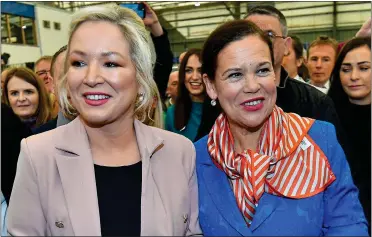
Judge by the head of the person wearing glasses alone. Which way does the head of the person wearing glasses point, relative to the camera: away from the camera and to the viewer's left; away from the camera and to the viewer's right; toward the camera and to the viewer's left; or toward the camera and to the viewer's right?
toward the camera and to the viewer's left

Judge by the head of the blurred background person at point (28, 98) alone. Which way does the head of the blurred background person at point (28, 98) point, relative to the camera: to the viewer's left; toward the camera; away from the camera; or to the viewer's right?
toward the camera

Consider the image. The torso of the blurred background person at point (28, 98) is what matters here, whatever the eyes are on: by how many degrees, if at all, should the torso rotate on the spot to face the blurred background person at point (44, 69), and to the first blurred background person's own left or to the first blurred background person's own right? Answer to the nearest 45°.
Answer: approximately 180°

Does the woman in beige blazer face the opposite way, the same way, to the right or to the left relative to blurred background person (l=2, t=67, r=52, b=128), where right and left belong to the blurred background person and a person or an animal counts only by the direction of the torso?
the same way

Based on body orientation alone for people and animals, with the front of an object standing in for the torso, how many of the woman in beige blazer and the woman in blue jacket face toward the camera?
2

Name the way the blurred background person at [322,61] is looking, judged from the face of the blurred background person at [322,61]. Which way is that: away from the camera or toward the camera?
toward the camera

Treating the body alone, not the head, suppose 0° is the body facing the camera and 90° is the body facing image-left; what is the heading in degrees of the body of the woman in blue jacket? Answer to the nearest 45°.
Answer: approximately 0°

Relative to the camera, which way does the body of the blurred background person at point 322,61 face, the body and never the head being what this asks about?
toward the camera

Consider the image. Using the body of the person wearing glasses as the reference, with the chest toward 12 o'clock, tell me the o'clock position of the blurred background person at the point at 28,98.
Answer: The blurred background person is roughly at 2 o'clock from the person wearing glasses.

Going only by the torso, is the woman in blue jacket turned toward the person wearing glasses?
no

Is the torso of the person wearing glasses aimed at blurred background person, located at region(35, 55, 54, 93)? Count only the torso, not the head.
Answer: no

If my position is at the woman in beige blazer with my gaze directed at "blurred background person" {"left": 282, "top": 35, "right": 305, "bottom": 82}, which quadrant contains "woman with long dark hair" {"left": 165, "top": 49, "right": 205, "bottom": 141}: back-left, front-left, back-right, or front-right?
front-left

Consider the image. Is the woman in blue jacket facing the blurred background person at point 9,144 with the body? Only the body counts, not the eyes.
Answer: no

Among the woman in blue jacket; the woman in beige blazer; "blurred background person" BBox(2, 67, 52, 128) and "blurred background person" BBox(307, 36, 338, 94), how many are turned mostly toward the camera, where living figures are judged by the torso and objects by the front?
4

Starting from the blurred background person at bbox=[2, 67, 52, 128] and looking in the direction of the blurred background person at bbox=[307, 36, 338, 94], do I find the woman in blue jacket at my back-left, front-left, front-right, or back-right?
front-right

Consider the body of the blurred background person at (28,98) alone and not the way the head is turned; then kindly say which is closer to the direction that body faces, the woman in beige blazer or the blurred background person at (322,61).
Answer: the woman in beige blazer

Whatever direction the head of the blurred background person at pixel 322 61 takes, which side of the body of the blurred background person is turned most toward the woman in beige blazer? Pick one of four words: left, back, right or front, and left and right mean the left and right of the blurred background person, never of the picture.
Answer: front
